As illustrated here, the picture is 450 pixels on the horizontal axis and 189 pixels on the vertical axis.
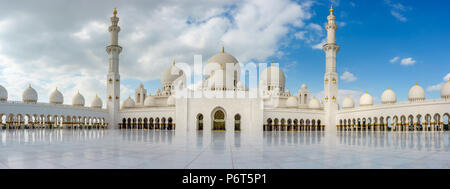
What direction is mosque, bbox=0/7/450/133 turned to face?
toward the camera
